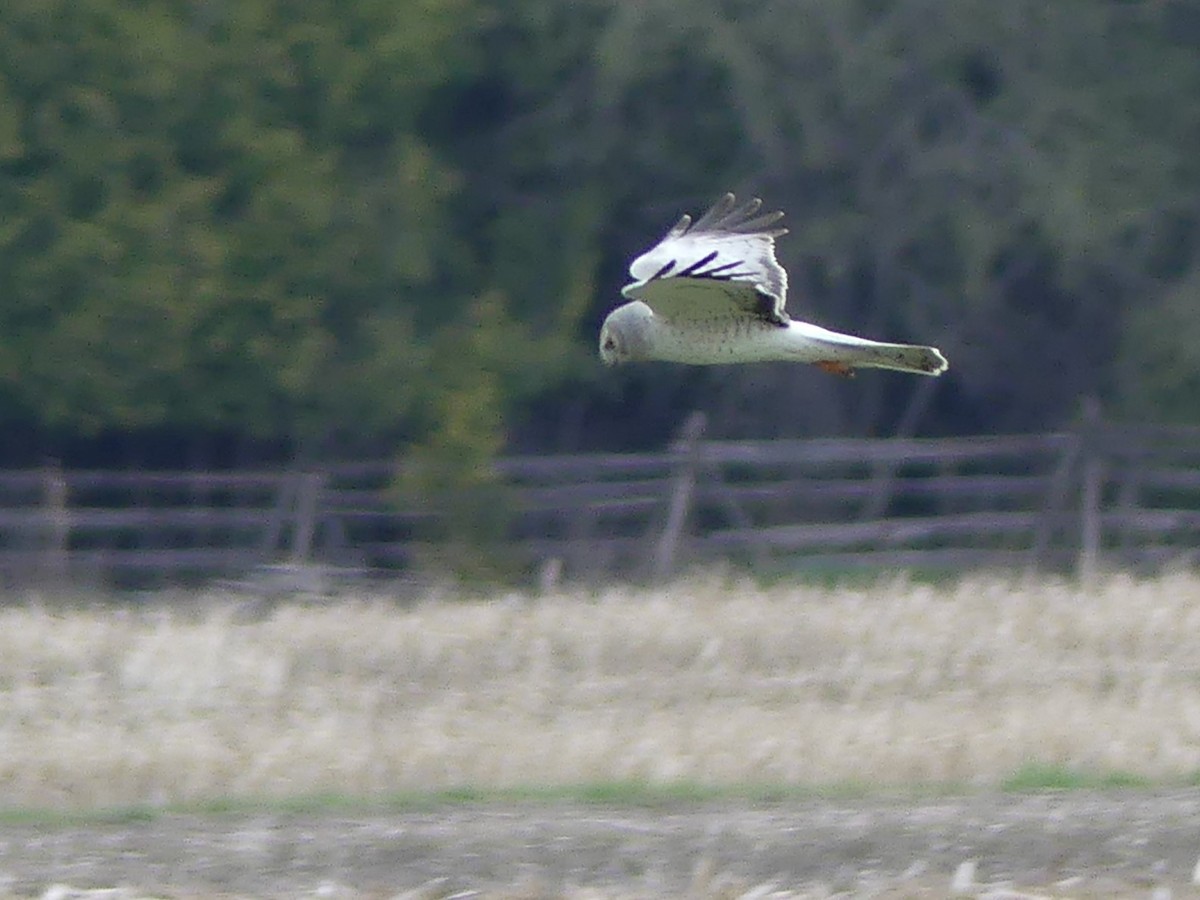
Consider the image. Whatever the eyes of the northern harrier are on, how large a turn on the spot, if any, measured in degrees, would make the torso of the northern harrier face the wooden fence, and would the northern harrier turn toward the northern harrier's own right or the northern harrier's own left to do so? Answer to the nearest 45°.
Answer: approximately 90° to the northern harrier's own right

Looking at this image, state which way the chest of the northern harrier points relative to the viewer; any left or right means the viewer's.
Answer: facing to the left of the viewer
